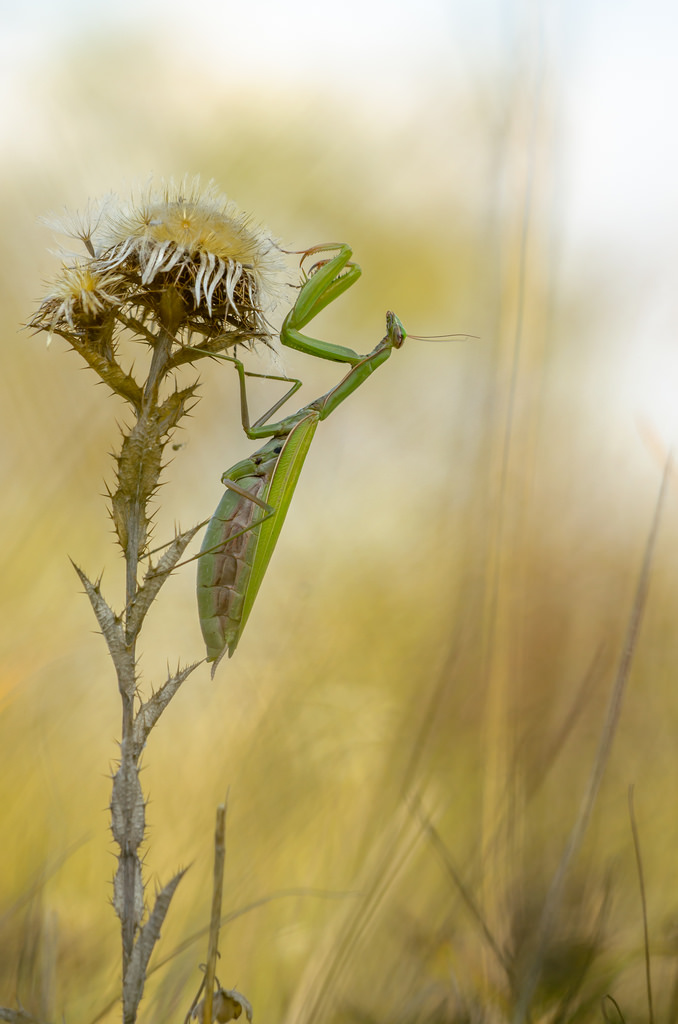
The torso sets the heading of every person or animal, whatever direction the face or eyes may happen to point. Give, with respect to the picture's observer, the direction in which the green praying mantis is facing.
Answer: facing to the right of the viewer
